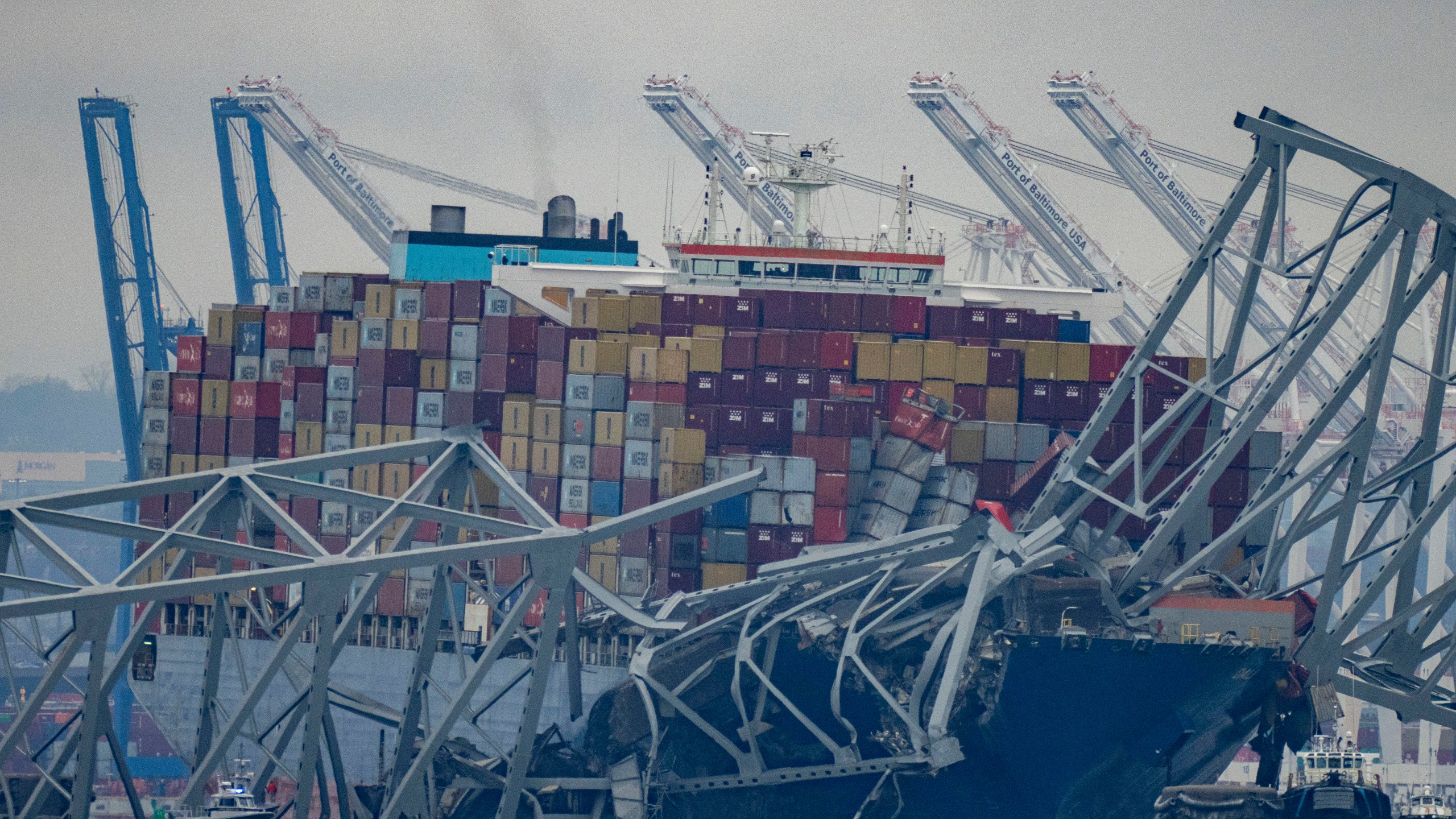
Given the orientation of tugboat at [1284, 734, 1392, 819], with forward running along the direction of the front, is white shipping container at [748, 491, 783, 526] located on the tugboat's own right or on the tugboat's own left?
on the tugboat's own right

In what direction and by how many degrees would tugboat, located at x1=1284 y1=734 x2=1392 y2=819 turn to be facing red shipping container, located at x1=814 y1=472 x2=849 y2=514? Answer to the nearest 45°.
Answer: approximately 90° to its right

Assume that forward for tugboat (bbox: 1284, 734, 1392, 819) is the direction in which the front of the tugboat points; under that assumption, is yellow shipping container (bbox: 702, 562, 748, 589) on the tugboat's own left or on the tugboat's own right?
on the tugboat's own right

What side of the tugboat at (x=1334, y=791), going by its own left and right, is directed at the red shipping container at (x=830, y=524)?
right

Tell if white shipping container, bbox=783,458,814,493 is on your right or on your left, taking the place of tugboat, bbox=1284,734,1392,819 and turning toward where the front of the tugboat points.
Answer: on your right

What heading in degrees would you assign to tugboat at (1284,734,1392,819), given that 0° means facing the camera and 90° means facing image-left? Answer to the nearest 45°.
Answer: approximately 0°
